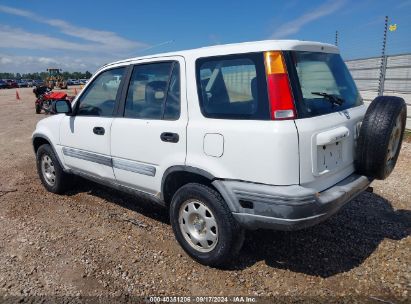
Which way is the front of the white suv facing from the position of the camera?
facing away from the viewer and to the left of the viewer
